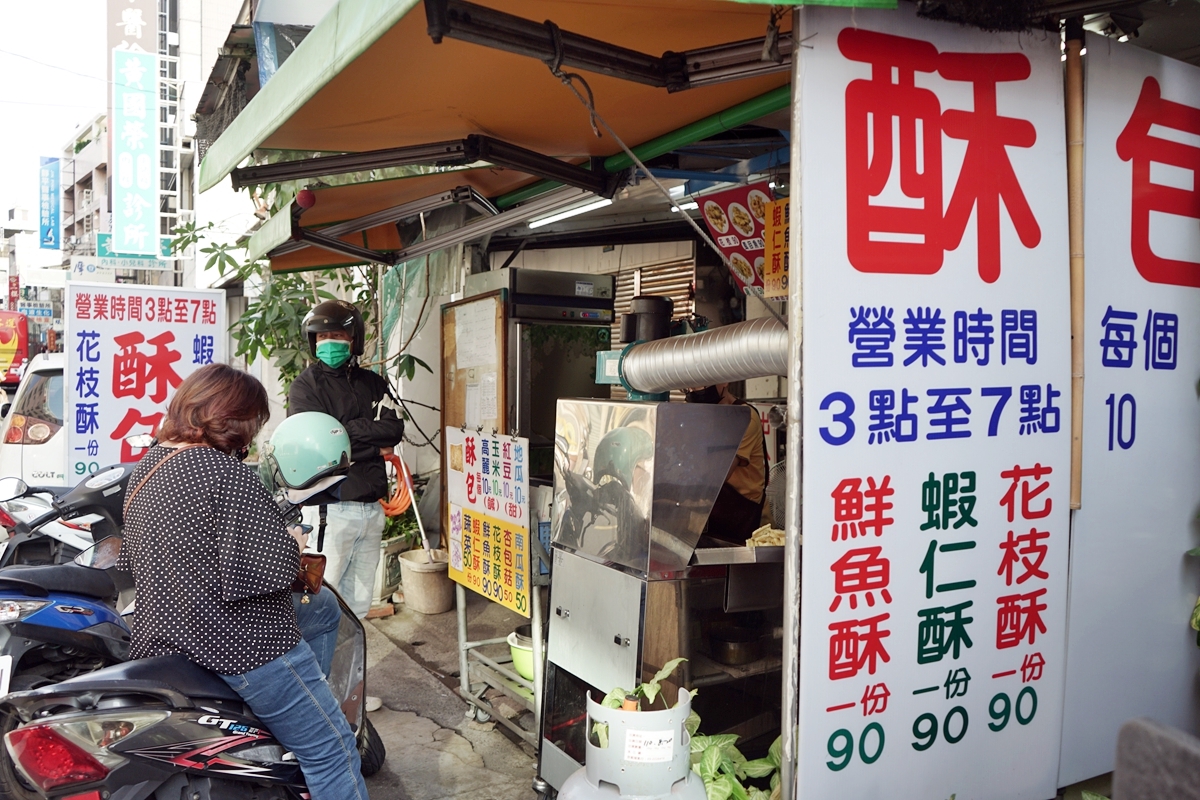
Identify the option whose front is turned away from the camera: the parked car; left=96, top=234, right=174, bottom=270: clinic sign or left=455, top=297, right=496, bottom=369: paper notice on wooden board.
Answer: the parked car

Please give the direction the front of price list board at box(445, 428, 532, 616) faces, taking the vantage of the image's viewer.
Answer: facing the viewer and to the left of the viewer

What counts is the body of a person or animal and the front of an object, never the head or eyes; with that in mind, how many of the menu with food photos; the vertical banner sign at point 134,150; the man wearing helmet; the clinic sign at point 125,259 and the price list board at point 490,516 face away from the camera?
0

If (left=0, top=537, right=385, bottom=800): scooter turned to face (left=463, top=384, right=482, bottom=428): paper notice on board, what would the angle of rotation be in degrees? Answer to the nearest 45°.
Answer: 0° — it already faces it

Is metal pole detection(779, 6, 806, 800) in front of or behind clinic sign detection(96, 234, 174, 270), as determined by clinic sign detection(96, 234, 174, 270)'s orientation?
in front

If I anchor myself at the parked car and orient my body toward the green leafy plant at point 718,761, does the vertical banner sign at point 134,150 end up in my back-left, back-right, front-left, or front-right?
back-left

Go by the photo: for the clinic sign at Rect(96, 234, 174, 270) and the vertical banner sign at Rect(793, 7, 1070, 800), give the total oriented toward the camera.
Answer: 2

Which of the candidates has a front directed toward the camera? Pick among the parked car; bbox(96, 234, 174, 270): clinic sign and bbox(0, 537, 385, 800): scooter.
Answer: the clinic sign

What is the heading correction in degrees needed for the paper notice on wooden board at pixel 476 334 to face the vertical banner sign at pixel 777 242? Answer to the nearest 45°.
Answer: approximately 90° to its left

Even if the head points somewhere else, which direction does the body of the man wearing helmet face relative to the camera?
toward the camera

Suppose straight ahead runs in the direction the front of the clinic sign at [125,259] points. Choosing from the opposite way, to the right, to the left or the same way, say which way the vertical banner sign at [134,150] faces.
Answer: the same way

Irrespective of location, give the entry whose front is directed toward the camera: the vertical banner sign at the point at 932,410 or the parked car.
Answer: the vertical banner sign

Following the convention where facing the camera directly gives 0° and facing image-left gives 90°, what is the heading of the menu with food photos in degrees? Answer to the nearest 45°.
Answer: approximately 45°

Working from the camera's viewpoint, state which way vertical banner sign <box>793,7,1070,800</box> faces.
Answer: facing the viewer
